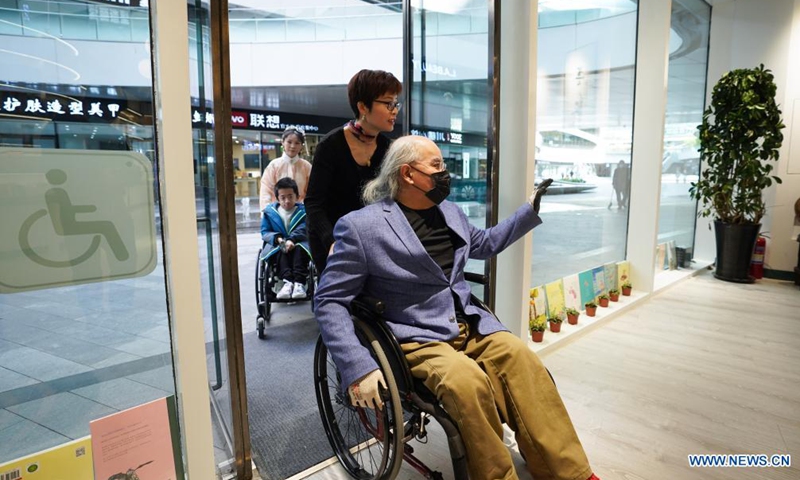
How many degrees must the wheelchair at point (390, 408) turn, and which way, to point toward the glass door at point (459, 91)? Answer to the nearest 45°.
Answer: approximately 135° to its left

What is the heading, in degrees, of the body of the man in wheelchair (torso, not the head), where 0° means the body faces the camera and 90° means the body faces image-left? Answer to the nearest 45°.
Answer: approximately 315°

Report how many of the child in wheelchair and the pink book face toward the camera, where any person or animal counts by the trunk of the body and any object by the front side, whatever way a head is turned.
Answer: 2

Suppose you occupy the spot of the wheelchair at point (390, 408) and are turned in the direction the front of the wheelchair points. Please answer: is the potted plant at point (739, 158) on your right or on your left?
on your left

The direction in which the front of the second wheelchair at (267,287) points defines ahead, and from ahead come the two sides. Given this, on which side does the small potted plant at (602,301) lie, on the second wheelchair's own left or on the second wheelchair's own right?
on the second wheelchair's own left

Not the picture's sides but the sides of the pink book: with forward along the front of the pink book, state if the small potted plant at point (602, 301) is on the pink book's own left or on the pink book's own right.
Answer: on the pink book's own left

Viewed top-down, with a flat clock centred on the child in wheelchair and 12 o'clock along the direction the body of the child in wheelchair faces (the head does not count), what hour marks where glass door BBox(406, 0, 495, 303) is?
The glass door is roughly at 10 o'clock from the child in wheelchair.

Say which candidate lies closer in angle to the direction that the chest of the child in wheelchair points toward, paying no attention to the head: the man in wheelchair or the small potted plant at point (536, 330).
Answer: the man in wheelchair

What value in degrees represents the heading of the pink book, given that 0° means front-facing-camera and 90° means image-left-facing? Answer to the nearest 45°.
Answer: approximately 0°

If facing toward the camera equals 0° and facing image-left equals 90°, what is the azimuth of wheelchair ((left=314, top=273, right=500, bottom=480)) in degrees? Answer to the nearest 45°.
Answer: approximately 315°

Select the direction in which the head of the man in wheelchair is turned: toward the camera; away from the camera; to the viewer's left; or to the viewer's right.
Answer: to the viewer's right
